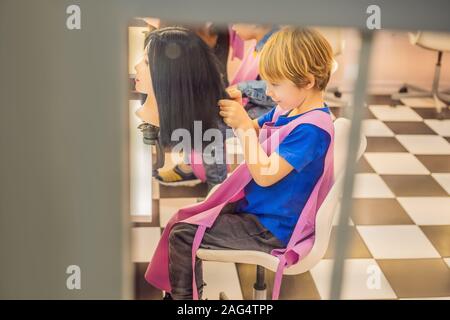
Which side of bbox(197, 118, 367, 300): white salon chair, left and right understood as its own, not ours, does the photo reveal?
left

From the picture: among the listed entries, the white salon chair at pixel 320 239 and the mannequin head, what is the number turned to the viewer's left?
2

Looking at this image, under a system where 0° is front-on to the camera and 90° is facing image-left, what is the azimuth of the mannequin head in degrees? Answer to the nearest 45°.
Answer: approximately 90°
